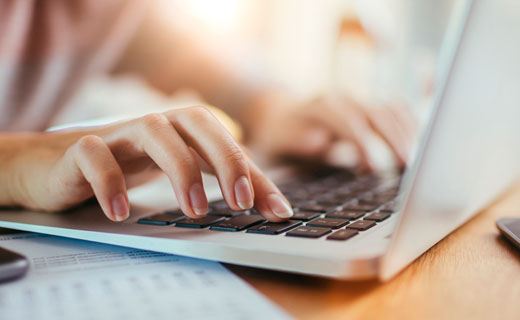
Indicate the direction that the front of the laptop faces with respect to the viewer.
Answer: facing away from the viewer and to the left of the viewer
